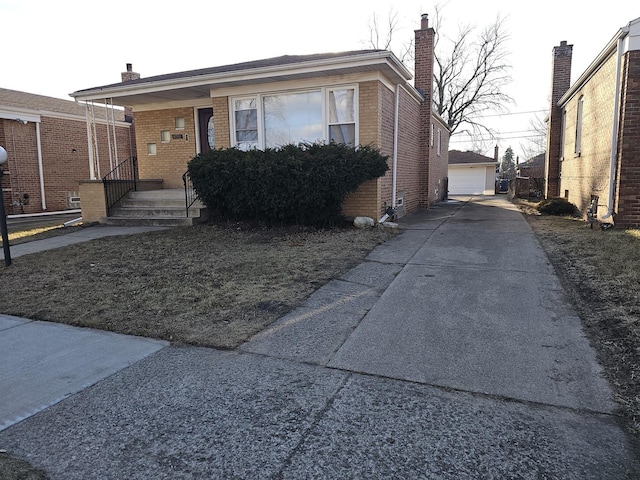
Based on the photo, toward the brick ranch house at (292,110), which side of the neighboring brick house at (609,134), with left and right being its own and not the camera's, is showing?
right

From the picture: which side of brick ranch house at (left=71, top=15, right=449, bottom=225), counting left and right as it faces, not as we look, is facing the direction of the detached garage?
back

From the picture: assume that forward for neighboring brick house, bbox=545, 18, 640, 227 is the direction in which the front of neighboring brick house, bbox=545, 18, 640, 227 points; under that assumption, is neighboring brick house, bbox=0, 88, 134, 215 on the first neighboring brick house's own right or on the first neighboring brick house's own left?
on the first neighboring brick house's own right

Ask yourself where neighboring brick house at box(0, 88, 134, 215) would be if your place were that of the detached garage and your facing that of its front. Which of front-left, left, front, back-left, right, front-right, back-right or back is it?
front-right

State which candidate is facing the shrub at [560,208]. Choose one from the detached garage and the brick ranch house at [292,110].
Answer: the detached garage

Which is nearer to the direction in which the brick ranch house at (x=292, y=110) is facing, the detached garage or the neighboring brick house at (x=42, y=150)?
the neighboring brick house

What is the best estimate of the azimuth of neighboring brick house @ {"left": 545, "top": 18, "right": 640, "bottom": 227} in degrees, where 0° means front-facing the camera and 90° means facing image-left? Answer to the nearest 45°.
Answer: approximately 0°

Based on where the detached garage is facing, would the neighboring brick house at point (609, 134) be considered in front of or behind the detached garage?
in front

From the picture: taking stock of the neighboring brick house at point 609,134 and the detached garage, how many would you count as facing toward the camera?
2

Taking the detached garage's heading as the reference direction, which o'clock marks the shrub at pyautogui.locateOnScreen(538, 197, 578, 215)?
The shrub is roughly at 12 o'clock from the detached garage.

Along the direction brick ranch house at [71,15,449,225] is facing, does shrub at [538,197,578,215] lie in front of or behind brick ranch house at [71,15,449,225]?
behind

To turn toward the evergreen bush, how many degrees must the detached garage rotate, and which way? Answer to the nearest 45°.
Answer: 0° — it already faces it
